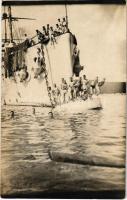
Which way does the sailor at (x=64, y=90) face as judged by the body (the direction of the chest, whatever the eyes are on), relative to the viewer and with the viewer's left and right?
facing the viewer
